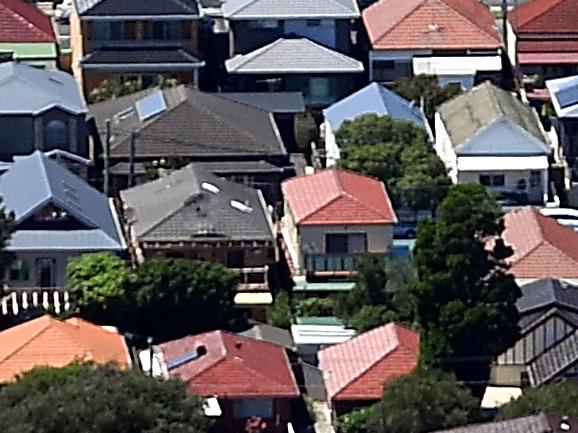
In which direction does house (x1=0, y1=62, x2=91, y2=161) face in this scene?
toward the camera

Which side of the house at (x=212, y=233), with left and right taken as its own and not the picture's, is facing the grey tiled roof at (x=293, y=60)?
back

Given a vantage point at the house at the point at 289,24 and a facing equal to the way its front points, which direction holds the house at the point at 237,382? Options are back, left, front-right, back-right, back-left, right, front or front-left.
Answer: front

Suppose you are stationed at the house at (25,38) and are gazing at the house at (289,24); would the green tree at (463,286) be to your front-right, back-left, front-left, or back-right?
front-right

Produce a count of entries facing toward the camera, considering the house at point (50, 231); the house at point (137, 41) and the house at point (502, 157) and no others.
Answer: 3

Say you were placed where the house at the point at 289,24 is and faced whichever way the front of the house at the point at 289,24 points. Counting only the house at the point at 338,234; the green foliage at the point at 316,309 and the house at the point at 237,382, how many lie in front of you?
3

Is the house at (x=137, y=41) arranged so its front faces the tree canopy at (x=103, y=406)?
yes

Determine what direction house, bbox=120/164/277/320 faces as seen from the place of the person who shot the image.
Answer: facing the viewer

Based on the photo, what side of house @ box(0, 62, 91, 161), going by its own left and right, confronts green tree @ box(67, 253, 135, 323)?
front

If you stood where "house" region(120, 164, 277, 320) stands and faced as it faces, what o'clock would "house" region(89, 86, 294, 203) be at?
"house" region(89, 86, 294, 203) is roughly at 6 o'clock from "house" region(120, 164, 277, 320).

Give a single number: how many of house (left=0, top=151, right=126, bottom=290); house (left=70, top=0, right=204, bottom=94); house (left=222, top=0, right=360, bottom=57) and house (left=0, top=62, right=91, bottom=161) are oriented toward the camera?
4

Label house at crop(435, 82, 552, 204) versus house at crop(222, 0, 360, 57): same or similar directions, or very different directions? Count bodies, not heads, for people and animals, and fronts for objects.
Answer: same or similar directions

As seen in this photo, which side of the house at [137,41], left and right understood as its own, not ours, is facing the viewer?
front
